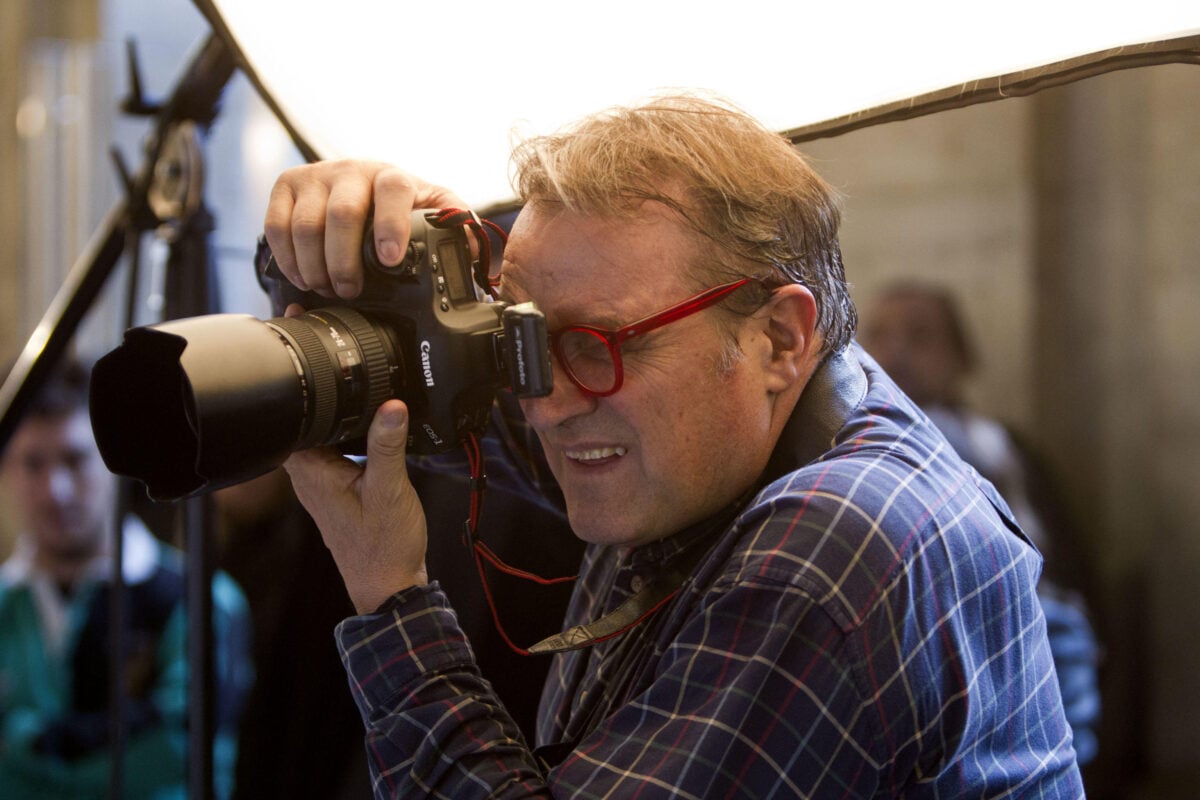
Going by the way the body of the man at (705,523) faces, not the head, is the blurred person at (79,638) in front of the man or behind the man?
in front

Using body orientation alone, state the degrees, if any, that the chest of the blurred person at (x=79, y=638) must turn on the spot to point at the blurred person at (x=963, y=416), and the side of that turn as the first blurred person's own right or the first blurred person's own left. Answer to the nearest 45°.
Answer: approximately 90° to the first blurred person's own left

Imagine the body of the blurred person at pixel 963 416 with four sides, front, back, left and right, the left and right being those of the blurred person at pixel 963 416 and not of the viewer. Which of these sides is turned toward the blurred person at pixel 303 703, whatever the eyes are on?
front

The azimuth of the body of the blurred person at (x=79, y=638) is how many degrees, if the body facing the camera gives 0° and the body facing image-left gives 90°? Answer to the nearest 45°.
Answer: approximately 0°

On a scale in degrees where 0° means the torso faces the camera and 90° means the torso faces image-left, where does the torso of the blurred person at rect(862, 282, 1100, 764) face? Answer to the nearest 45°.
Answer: approximately 45°

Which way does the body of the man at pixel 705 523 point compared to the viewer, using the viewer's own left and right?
facing to the left of the viewer

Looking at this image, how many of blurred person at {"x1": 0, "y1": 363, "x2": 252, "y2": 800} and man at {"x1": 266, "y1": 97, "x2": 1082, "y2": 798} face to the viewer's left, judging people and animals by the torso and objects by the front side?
1
